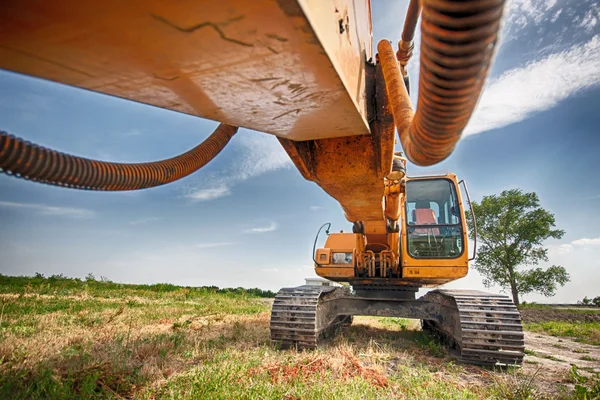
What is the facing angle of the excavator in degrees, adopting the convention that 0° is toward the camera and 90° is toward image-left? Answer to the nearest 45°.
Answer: approximately 0°

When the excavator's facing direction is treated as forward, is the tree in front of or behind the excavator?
behind
